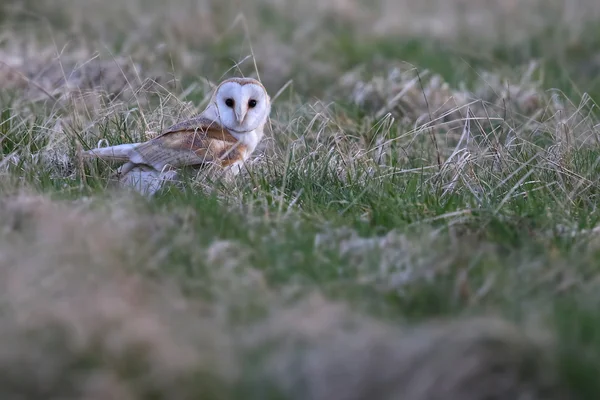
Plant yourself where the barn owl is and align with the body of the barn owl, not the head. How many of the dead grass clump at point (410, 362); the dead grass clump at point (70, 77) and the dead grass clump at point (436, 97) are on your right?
1

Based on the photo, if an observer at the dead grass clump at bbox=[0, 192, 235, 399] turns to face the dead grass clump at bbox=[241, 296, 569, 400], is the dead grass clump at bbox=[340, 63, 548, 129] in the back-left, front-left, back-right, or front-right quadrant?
front-left

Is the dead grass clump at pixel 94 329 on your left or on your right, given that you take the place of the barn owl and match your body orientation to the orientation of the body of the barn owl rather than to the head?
on your right

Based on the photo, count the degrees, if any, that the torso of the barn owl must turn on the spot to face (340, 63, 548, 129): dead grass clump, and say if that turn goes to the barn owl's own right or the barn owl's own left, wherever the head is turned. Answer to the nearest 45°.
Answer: approximately 45° to the barn owl's own left

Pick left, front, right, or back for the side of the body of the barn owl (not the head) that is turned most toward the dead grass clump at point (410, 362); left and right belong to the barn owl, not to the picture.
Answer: right

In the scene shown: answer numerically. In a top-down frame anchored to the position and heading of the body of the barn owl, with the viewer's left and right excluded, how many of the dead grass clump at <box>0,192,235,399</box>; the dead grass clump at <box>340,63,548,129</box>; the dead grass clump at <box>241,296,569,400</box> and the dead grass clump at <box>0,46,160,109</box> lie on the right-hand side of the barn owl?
2

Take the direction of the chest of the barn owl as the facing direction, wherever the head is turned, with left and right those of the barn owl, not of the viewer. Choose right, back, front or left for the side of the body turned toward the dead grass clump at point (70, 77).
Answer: left

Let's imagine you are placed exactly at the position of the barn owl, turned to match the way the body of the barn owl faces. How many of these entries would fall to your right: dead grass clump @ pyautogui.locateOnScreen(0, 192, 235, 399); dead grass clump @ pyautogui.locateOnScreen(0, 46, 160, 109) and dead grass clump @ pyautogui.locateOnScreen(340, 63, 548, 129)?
1

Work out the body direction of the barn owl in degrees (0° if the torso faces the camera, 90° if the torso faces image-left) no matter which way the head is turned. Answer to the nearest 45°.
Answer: approximately 270°

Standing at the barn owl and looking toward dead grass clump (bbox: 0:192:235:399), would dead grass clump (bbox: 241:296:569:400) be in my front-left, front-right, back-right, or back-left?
front-left

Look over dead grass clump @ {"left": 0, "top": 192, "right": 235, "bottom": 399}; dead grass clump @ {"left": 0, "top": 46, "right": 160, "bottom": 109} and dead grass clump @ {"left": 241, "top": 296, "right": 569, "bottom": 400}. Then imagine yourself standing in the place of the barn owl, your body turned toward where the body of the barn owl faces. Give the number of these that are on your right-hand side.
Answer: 2
